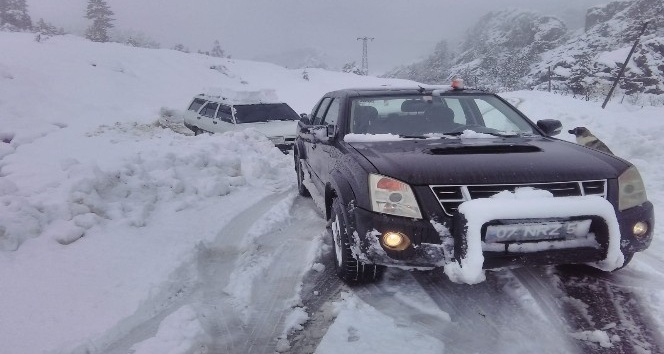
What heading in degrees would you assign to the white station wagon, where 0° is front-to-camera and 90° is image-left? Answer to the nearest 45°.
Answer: approximately 315°

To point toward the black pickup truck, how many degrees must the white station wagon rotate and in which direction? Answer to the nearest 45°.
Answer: approximately 45° to its right
